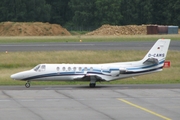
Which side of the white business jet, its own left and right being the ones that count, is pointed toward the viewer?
left
